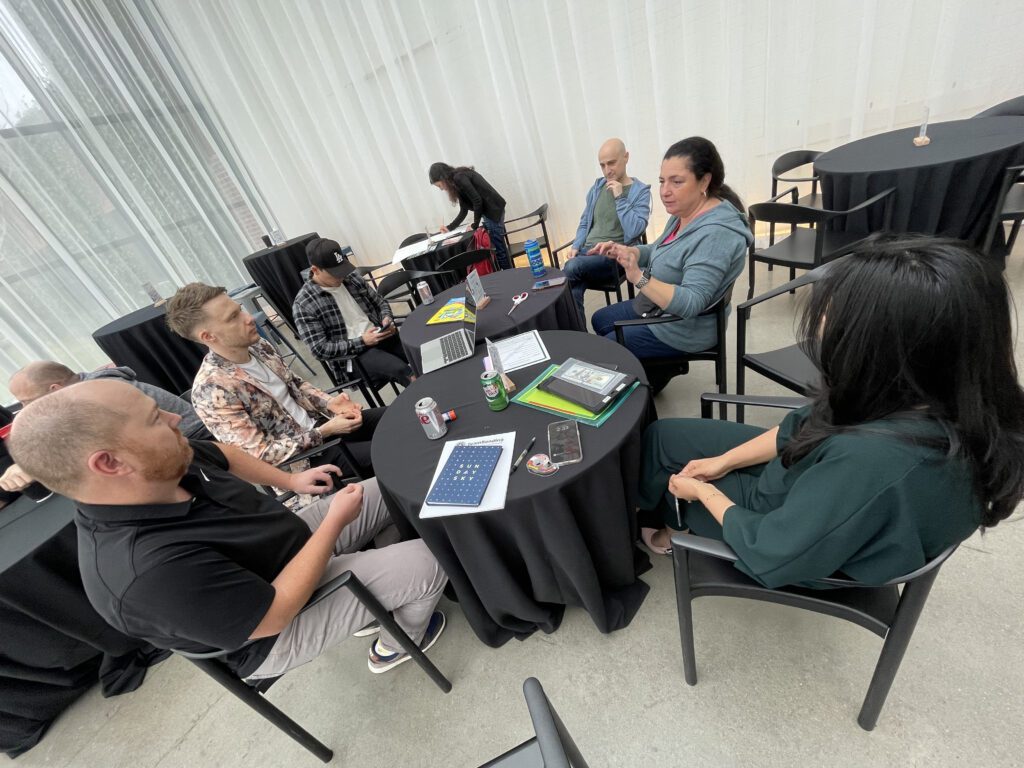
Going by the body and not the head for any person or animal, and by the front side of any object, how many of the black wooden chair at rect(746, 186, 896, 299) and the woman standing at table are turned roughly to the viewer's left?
1

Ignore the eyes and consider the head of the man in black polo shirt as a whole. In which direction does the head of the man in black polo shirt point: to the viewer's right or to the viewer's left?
to the viewer's right

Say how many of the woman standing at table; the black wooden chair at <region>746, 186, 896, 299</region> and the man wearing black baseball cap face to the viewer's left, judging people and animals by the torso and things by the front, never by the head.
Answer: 1

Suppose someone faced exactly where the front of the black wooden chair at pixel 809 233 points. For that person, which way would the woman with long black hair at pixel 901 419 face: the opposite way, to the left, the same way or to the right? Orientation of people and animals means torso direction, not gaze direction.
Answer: to the left

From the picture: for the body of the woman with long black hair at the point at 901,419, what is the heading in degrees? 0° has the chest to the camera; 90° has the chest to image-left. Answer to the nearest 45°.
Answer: approximately 135°

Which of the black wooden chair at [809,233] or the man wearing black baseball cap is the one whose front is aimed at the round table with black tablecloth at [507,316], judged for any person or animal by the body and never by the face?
the man wearing black baseball cap

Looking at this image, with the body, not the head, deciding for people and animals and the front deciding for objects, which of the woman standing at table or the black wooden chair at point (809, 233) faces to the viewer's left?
the woman standing at table

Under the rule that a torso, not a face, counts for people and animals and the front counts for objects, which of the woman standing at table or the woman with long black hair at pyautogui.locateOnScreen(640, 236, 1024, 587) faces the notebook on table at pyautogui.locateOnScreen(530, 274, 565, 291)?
the woman with long black hair

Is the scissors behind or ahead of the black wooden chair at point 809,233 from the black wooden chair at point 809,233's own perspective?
behind

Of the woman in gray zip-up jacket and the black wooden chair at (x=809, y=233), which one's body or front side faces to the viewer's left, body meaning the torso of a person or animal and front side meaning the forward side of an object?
the woman in gray zip-up jacket

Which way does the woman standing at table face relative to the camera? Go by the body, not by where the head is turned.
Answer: to the viewer's left

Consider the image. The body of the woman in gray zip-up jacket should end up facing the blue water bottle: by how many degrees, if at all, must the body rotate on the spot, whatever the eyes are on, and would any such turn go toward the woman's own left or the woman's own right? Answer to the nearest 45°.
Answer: approximately 45° to the woman's own right

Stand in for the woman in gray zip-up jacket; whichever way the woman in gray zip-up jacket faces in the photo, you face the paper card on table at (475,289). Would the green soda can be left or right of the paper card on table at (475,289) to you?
left

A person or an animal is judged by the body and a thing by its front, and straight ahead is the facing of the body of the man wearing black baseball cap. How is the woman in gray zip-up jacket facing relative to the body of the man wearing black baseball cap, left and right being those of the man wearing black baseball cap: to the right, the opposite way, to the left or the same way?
the opposite way

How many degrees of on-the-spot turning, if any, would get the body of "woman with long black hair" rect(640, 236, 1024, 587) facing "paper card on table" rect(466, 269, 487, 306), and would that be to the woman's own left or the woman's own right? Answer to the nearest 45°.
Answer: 0° — they already face it

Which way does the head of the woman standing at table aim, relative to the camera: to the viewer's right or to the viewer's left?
to the viewer's left

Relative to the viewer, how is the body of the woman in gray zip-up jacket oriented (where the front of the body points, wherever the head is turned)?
to the viewer's left

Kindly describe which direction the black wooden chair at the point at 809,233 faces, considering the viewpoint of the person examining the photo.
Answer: facing away from the viewer and to the right of the viewer
